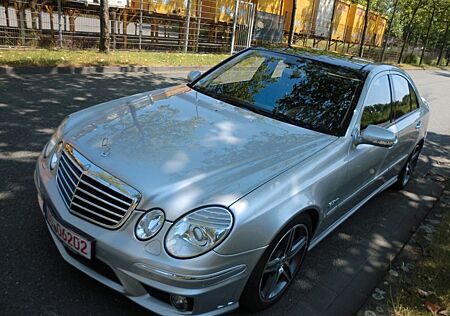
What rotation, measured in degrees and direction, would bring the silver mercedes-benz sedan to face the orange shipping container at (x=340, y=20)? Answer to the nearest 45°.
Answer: approximately 135° to its right

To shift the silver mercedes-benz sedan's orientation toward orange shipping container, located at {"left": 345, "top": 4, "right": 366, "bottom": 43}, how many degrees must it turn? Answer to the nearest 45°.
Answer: approximately 135° to its right

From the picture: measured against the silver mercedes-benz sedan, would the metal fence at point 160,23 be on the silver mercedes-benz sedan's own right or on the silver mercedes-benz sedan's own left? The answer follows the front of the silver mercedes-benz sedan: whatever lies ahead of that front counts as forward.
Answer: on the silver mercedes-benz sedan's own right

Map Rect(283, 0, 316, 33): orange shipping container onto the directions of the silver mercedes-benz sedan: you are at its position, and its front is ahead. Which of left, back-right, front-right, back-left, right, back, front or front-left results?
back-right

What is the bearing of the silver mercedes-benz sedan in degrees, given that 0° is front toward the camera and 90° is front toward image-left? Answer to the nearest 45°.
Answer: approximately 45°

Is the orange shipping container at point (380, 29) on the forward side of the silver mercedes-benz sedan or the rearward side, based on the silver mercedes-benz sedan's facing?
on the rearward side
